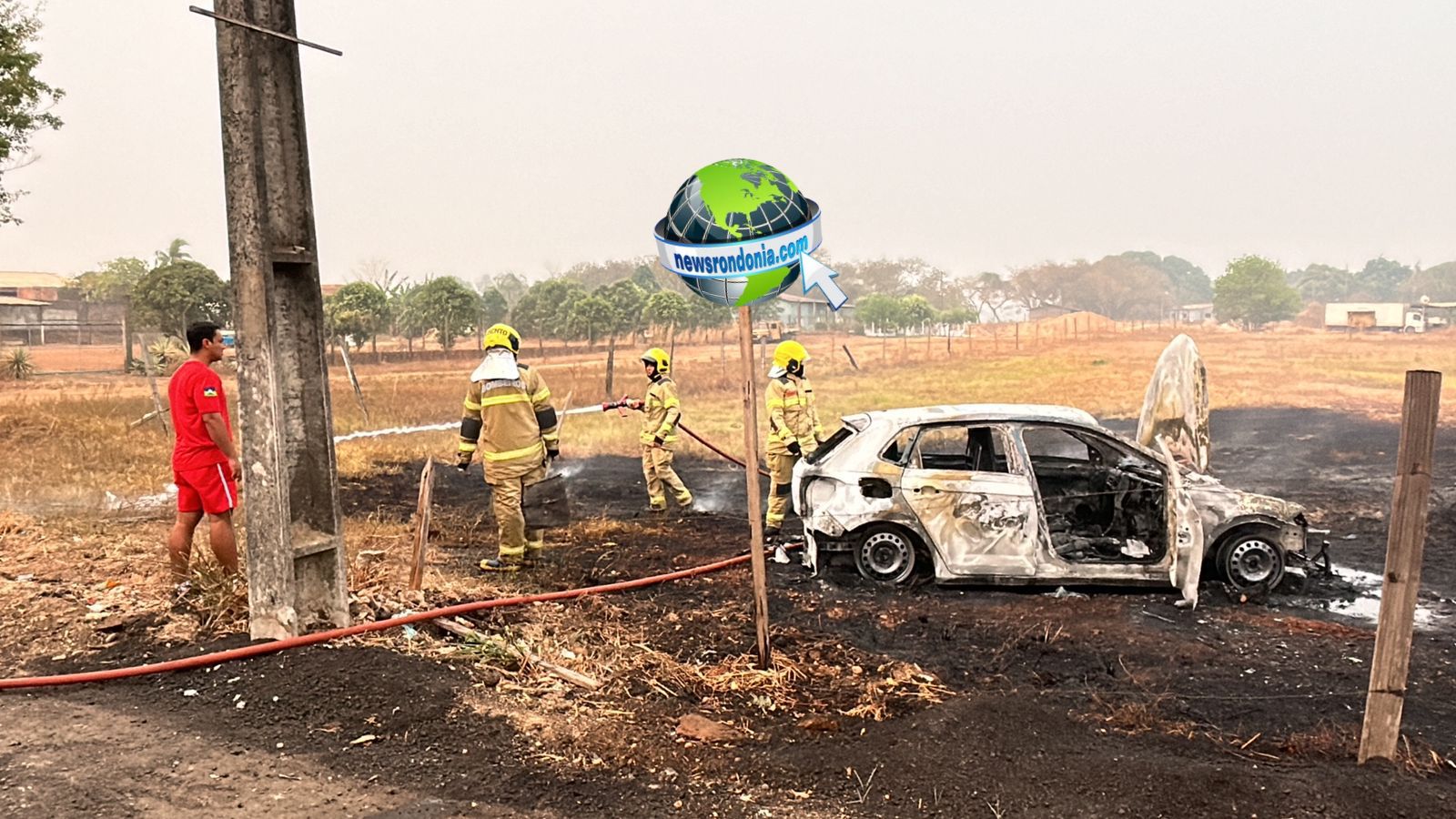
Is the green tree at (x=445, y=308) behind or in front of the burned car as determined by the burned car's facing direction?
behind

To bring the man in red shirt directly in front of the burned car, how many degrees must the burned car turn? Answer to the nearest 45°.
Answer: approximately 135° to its right

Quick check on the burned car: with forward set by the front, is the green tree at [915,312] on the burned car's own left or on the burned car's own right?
on the burned car's own left

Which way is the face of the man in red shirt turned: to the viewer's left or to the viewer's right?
to the viewer's right

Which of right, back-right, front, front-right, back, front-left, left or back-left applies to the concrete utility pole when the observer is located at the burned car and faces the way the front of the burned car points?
back-right

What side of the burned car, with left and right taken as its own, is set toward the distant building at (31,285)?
back

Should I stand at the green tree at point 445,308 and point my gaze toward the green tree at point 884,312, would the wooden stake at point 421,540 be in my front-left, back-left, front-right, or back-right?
back-right

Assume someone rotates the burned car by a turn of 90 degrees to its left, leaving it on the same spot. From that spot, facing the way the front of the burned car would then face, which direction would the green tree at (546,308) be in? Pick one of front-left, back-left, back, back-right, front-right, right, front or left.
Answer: front-left

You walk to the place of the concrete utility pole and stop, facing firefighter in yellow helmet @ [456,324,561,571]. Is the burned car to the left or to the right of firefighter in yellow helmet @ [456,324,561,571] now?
right

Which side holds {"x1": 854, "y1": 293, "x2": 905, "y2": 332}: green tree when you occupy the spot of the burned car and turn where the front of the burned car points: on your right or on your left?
on your left

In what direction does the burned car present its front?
to the viewer's right

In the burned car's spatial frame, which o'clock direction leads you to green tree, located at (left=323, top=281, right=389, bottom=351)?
The green tree is roughly at 7 o'clock from the burned car.
